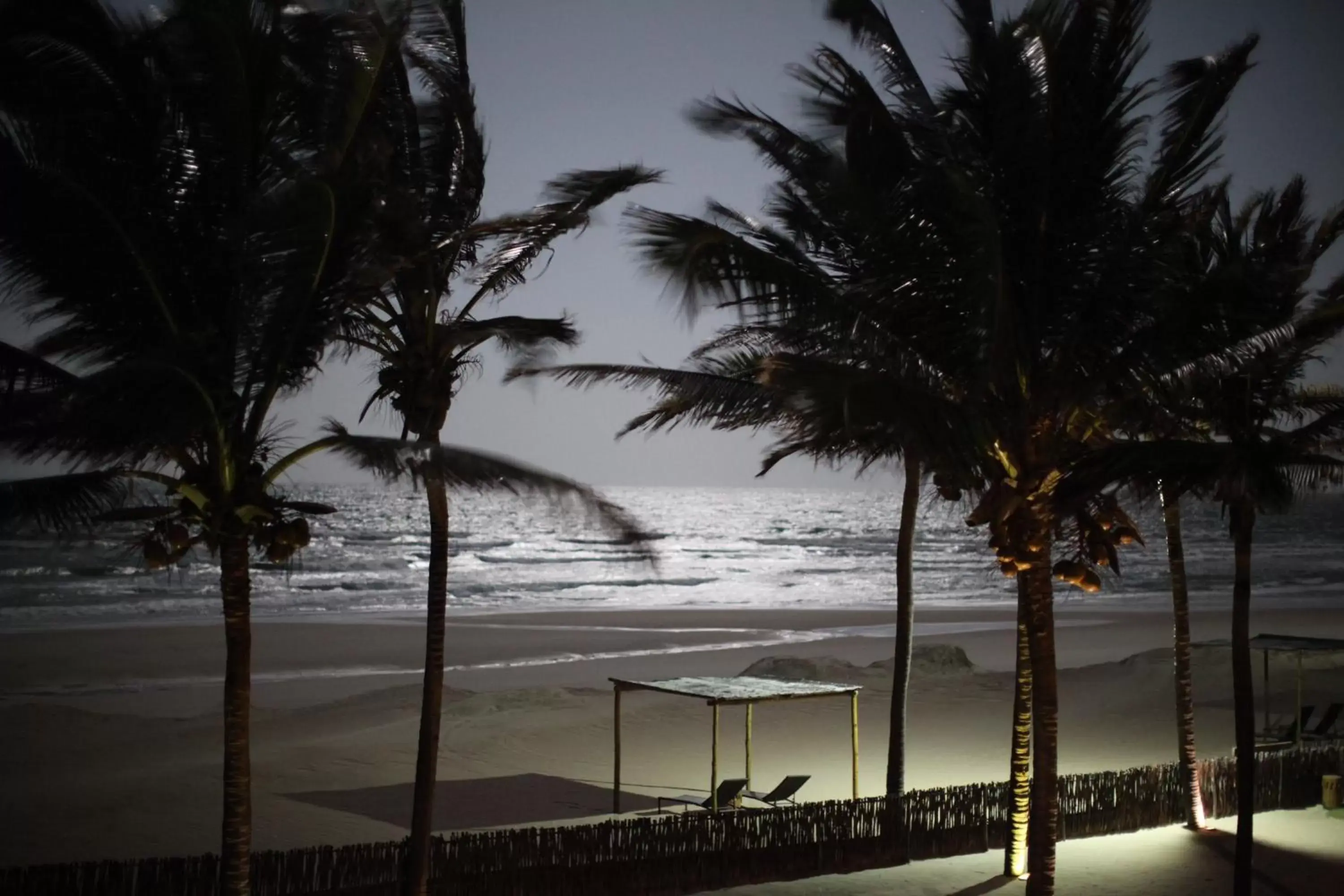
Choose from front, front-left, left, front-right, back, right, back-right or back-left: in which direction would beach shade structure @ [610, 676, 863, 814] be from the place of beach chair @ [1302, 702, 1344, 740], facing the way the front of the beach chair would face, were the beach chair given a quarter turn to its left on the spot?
front-right

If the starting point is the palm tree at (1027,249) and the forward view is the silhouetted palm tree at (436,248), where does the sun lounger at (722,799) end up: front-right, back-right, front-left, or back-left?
front-right

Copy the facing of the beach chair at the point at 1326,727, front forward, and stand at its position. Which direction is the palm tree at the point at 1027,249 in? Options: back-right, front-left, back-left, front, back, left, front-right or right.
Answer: left

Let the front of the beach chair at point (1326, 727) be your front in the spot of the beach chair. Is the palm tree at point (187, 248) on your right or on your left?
on your left

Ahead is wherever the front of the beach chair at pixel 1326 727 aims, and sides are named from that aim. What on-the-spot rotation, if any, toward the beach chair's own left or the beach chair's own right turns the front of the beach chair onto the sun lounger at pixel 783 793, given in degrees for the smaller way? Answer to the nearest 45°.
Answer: approximately 45° to the beach chair's own left

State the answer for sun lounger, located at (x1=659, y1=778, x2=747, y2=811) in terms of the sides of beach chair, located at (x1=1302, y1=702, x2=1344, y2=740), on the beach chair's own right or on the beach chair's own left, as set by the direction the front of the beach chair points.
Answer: on the beach chair's own left

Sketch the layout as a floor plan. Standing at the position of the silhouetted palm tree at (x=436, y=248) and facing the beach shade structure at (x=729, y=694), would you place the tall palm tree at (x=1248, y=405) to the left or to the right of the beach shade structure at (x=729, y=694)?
right

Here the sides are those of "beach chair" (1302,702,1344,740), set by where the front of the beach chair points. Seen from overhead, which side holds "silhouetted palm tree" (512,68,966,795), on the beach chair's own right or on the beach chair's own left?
on the beach chair's own left

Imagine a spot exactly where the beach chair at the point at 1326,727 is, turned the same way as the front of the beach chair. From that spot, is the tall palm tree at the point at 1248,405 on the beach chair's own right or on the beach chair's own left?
on the beach chair's own left
